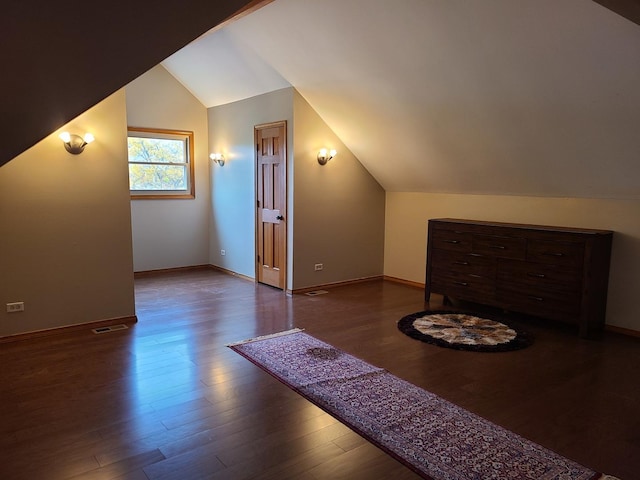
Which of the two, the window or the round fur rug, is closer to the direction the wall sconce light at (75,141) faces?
the round fur rug

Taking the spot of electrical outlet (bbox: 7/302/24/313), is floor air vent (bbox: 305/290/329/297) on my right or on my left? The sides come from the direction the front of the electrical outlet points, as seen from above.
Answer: on my left
